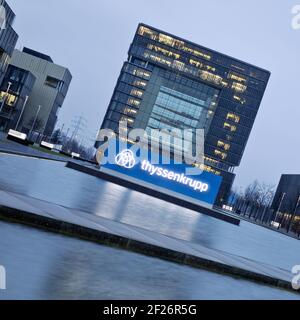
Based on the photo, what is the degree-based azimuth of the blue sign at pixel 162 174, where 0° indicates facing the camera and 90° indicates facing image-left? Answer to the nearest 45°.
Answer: approximately 0°
